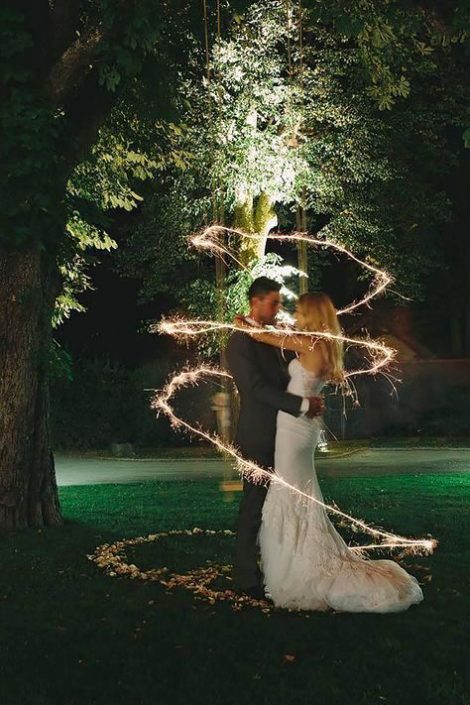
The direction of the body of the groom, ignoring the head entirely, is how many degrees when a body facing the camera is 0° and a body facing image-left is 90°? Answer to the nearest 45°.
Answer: approximately 270°

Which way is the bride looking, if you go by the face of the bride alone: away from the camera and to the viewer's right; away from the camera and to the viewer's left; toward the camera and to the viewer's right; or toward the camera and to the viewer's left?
away from the camera and to the viewer's left

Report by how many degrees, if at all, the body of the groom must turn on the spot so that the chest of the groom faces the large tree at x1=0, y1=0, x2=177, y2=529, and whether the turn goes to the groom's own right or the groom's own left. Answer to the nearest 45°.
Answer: approximately 135° to the groom's own left
